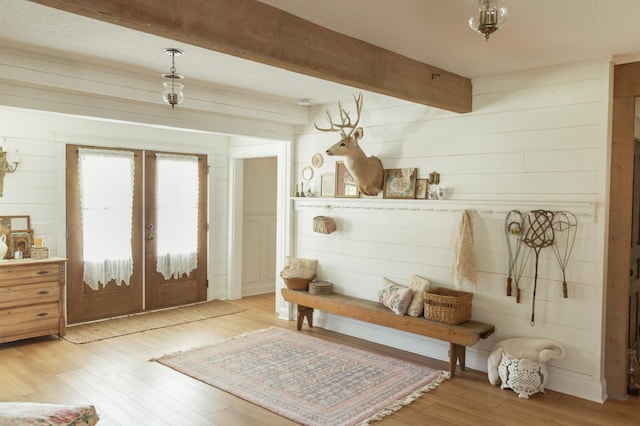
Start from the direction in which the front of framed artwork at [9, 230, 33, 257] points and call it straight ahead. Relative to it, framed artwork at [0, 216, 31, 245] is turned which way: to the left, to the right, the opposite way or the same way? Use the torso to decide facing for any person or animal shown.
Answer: the same way

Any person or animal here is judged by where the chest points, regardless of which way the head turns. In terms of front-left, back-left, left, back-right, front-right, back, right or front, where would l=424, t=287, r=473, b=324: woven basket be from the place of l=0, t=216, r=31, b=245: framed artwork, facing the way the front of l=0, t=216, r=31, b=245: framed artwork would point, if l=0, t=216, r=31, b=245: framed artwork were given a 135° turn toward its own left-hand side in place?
right

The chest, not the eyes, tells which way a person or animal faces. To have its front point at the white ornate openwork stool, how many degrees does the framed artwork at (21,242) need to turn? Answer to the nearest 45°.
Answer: approximately 45° to its left

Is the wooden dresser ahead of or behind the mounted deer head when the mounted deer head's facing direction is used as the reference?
ahead

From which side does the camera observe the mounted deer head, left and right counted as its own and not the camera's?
left

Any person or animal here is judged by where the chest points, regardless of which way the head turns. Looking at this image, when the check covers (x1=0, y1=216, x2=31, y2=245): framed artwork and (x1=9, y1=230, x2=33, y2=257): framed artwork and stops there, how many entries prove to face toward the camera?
2

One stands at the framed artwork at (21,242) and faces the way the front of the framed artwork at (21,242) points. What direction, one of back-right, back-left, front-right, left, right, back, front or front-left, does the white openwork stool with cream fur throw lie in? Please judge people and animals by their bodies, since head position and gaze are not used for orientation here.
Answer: front-left

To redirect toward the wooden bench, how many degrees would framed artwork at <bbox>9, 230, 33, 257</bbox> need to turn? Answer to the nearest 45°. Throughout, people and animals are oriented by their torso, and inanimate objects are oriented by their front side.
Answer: approximately 45° to its left

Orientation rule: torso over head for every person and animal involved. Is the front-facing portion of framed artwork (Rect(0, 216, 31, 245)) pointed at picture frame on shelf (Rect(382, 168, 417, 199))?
no

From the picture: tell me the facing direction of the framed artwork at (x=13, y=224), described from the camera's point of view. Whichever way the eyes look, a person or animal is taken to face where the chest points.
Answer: facing the viewer

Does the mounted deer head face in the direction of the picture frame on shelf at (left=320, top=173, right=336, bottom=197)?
no

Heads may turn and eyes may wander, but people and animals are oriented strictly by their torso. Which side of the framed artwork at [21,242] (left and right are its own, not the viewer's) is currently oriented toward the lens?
front

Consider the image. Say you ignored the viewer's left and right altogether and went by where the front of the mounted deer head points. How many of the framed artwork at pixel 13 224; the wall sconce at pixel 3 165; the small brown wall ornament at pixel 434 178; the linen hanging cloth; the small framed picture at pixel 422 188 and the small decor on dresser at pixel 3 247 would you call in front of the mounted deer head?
3
